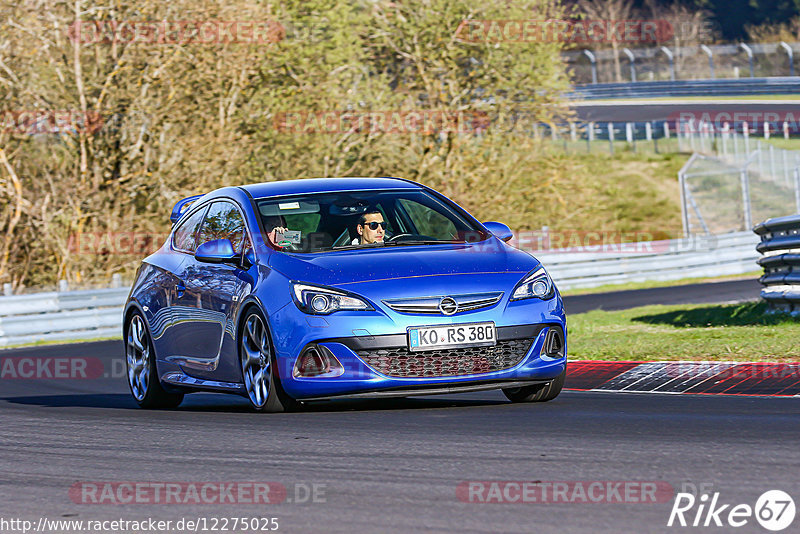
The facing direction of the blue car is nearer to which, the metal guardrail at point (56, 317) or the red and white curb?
the red and white curb

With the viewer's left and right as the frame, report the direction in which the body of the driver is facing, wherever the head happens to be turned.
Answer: facing the viewer and to the right of the viewer

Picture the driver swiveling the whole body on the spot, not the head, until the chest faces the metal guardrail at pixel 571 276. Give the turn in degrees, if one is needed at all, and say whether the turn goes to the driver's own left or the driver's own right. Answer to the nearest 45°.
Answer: approximately 135° to the driver's own left

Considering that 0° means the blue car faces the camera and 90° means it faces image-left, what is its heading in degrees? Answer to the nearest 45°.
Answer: approximately 315°

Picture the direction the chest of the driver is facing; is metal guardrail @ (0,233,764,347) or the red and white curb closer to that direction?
the red and white curb

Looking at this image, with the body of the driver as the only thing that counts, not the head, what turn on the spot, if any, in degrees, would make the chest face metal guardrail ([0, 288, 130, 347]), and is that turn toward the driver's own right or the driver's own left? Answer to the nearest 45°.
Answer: approximately 180°

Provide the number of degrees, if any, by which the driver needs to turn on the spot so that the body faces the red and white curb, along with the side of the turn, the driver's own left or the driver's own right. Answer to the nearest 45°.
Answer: approximately 45° to the driver's own left

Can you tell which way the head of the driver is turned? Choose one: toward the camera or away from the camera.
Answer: toward the camera

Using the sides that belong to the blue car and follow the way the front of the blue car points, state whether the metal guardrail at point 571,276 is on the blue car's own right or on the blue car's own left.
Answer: on the blue car's own left
